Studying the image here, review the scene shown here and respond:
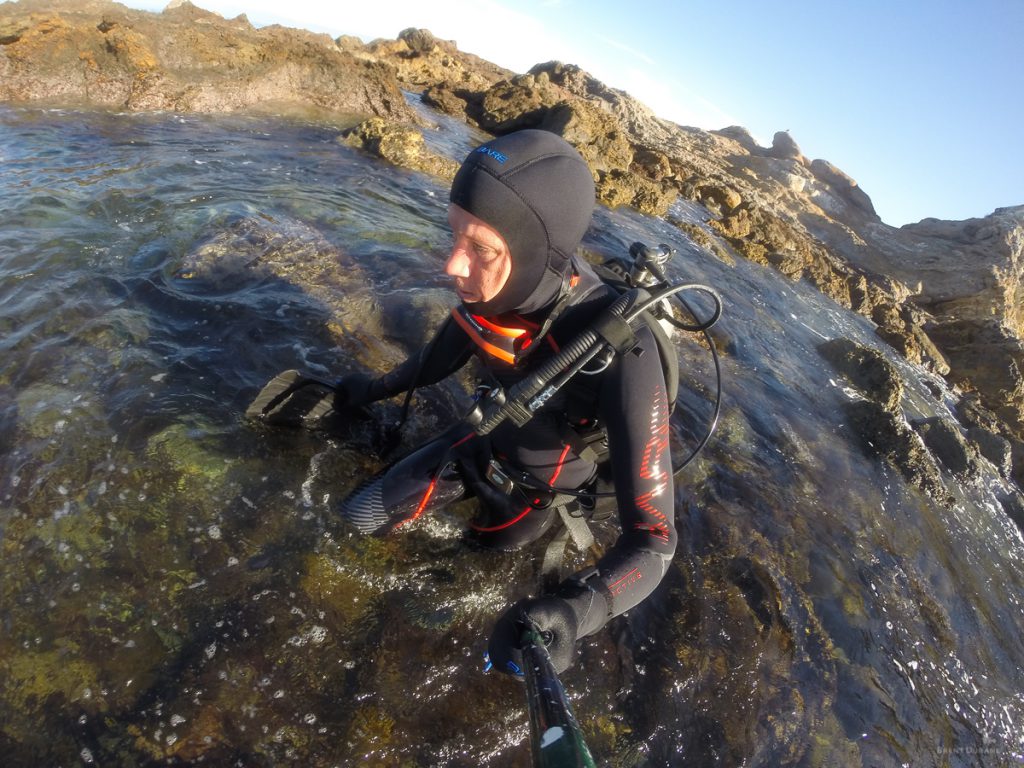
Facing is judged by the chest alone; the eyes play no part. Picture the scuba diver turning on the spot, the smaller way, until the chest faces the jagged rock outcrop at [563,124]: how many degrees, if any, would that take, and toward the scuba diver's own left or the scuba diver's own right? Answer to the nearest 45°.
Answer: approximately 135° to the scuba diver's own right

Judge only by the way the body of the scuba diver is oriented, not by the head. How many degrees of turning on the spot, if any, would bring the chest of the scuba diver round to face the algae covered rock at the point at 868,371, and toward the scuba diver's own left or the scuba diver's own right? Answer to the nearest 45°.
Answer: approximately 180°

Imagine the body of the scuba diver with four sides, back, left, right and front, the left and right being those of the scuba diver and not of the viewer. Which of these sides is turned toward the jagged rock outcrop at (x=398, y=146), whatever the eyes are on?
right

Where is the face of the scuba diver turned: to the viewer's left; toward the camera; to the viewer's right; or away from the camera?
to the viewer's left

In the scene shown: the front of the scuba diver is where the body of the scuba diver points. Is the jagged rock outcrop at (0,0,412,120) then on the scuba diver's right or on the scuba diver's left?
on the scuba diver's right

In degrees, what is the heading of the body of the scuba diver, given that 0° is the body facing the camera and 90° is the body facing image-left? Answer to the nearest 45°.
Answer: approximately 45°
